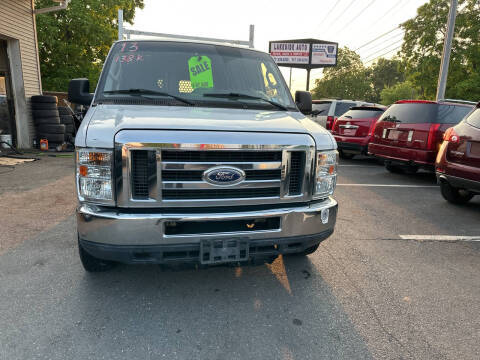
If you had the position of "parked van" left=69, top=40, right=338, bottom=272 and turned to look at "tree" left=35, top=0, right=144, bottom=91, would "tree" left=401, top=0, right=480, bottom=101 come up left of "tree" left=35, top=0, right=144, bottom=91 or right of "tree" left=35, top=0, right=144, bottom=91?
right

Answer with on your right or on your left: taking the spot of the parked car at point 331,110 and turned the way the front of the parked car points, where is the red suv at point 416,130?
on your right

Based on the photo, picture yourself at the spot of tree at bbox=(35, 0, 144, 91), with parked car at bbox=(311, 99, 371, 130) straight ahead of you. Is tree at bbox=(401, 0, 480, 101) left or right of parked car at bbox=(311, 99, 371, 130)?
left

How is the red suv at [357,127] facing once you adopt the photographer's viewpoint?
facing away from the viewer and to the right of the viewer

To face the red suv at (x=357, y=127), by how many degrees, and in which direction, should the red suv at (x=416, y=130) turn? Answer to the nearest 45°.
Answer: approximately 90° to its left

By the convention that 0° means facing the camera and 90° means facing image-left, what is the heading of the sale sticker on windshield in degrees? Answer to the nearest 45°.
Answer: approximately 0°

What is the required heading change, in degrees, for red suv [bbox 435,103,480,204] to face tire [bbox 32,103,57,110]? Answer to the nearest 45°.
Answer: approximately 135° to its left

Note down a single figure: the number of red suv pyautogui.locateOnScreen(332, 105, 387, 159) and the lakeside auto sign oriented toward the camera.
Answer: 1
